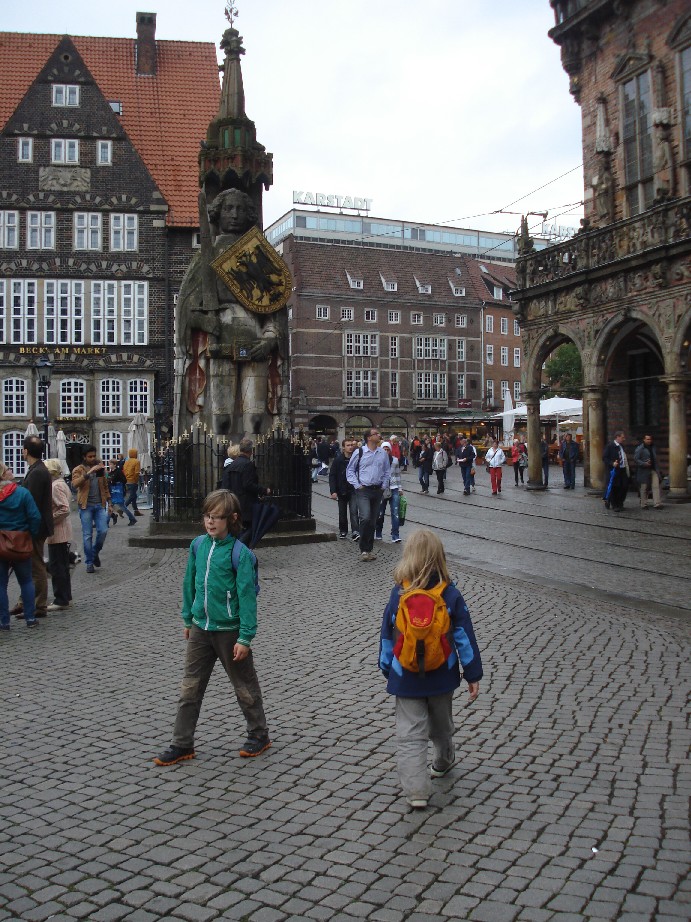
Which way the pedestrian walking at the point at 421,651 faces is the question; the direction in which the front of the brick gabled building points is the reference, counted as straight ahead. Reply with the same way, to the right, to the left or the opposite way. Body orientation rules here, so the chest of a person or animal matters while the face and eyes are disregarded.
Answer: the opposite way

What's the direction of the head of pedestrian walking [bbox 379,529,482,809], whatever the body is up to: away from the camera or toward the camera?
away from the camera

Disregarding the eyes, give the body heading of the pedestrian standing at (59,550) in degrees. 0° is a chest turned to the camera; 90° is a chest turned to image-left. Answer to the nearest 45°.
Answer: approximately 90°

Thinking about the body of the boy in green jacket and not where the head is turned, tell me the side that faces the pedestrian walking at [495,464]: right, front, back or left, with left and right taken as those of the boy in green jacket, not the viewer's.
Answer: back

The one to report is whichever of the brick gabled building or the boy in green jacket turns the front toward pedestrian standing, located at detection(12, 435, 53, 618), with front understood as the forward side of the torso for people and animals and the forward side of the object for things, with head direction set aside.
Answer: the brick gabled building

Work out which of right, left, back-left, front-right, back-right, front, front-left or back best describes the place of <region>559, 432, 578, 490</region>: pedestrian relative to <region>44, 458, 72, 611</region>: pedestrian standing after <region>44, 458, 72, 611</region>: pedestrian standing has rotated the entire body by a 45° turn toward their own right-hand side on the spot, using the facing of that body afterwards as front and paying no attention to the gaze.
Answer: right

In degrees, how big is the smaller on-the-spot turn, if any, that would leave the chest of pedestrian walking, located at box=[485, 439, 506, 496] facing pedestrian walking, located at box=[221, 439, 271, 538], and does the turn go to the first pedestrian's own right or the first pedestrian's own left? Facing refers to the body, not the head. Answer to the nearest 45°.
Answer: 0° — they already face them

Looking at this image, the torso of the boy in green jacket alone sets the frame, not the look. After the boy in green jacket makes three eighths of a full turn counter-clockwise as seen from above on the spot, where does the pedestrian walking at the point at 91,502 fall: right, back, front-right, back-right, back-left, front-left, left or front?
left
